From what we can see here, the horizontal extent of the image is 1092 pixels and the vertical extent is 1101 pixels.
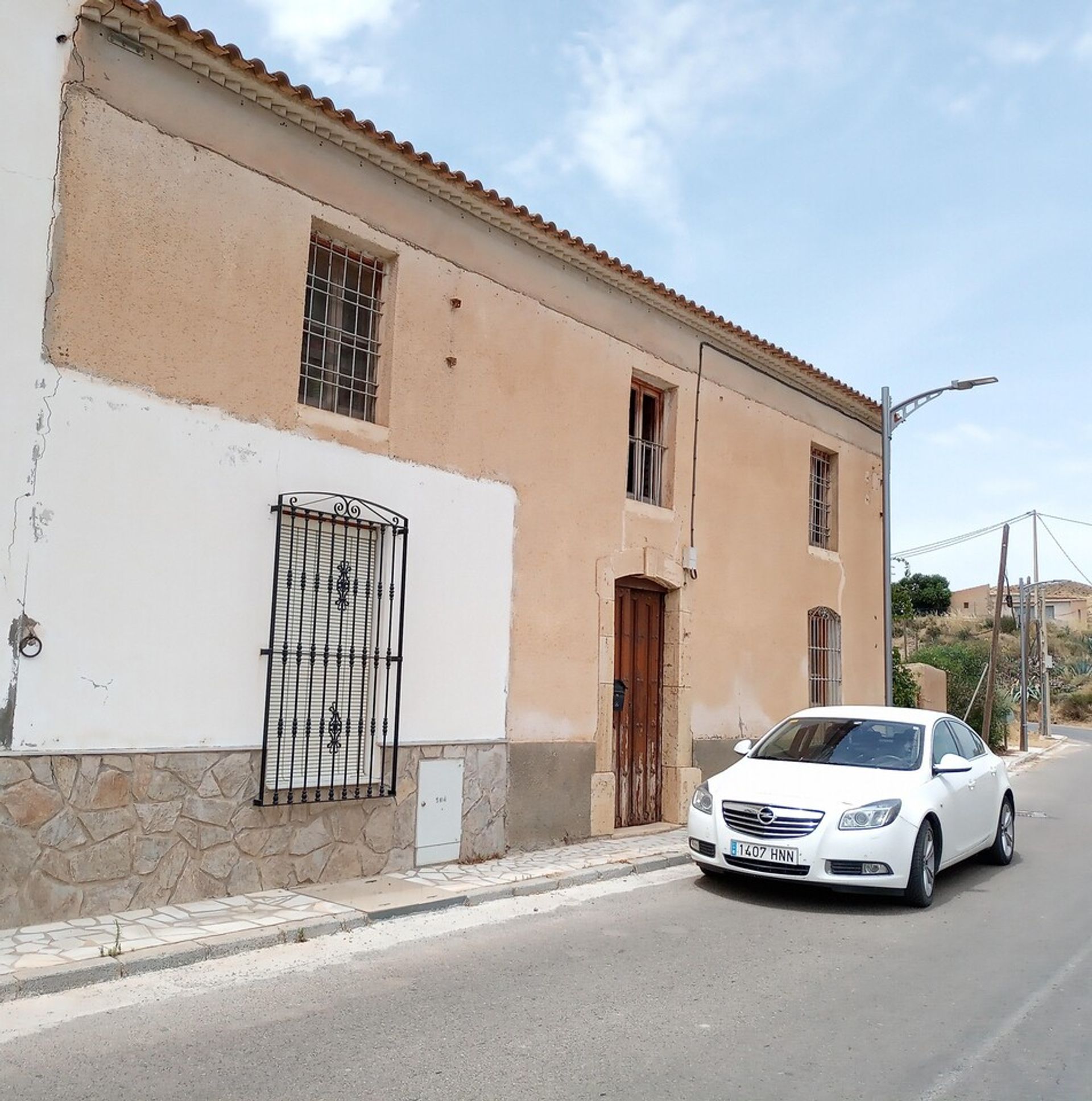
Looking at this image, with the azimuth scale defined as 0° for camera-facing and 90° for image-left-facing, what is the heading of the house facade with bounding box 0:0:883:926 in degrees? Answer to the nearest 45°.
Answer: approximately 315°

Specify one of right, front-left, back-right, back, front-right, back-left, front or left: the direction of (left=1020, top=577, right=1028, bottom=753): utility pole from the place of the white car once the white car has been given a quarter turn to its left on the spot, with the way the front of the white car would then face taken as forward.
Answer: back-left

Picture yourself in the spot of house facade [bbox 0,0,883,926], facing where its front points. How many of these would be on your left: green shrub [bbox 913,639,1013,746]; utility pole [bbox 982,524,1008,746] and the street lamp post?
3

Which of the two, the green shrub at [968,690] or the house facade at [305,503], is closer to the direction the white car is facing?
the house facade

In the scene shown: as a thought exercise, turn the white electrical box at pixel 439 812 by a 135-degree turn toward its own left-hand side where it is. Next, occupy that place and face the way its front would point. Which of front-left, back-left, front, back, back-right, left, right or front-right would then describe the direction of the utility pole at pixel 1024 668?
front-right

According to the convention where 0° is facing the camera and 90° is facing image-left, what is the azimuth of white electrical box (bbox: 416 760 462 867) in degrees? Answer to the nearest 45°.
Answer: approximately 315°

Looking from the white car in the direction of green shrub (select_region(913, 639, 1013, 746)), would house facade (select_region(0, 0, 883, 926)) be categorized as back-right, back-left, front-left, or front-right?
back-left

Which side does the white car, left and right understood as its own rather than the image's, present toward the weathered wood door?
right

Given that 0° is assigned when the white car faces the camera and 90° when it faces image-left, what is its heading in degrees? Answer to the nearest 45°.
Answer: approximately 45°

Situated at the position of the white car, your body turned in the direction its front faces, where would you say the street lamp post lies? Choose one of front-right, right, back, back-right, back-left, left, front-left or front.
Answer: back-right

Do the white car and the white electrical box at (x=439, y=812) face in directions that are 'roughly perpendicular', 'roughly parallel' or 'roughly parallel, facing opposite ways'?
roughly perpendicular

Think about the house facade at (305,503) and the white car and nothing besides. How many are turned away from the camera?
0

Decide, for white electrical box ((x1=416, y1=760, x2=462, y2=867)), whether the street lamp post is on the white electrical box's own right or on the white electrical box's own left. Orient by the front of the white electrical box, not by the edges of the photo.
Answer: on the white electrical box's own left

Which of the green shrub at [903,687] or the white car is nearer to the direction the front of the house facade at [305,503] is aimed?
the white car

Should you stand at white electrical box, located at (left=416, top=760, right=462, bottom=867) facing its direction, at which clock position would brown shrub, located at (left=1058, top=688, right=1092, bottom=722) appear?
The brown shrub is roughly at 9 o'clock from the white electrical box.

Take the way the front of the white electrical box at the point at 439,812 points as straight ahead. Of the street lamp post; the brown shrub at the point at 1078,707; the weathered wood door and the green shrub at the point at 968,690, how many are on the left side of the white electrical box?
4

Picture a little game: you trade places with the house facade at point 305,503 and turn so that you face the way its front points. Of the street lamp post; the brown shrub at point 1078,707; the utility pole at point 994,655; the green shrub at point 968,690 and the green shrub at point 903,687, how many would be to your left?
5

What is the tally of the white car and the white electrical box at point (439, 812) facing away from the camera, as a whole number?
0
